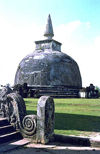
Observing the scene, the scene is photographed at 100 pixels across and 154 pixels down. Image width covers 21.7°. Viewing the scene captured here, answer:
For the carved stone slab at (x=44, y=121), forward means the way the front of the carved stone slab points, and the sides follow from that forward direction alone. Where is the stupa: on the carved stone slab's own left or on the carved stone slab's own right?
on the carved stone slab's own left

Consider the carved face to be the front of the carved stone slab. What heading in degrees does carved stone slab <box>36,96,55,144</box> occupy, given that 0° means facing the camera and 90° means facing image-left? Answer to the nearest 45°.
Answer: approximately 315°
